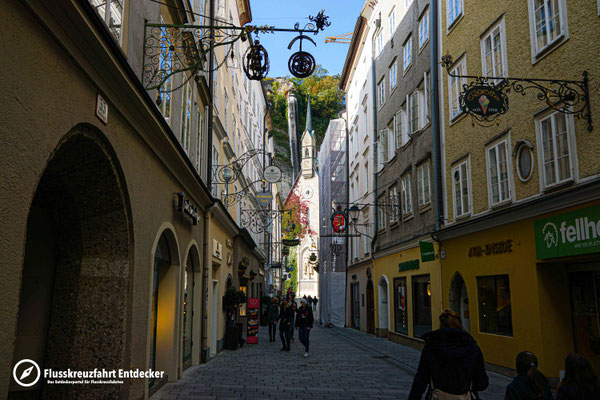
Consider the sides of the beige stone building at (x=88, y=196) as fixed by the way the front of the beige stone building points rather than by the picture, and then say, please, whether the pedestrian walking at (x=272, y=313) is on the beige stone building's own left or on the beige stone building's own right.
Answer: on the beige stone building's own left

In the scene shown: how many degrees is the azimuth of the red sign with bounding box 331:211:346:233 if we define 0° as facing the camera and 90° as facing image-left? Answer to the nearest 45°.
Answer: approximately 0°

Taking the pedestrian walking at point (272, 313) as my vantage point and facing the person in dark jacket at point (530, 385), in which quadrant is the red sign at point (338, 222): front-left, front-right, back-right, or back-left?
back-left

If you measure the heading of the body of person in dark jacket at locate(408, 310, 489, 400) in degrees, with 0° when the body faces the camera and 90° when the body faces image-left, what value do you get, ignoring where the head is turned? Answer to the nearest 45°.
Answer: approximately 180°

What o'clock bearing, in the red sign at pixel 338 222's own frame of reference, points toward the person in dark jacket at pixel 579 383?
The person in dark jacket is roughly at 12 o'clock from the red sign.

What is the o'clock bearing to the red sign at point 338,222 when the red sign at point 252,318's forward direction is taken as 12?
the red sign at point 338,222 is roughly at 7 o'clock from the red sign at point 252,318.

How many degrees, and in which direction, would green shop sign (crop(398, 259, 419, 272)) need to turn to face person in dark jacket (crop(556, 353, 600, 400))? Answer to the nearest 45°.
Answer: approximately 45° to its left

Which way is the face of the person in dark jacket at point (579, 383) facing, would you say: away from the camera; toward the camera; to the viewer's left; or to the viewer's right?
away from the camera

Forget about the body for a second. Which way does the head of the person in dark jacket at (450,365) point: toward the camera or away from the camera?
away from the camera

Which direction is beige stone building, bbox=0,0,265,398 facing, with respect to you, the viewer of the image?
facing the viewer and to the right of the viewer

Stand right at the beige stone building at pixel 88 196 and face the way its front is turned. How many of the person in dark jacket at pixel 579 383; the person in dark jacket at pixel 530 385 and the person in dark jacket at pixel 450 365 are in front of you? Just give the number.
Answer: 3

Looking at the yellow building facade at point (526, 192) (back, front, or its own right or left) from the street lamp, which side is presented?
right

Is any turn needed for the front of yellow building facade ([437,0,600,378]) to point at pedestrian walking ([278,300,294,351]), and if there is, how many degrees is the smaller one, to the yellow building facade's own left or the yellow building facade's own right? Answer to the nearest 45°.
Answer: approximately 90° to the yellow building facade's own right
